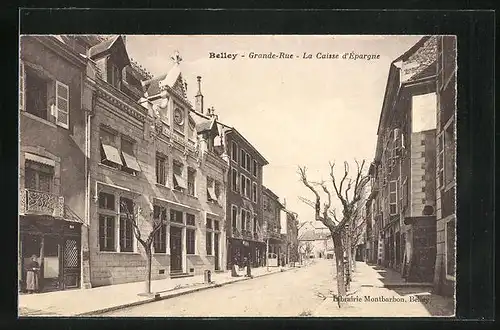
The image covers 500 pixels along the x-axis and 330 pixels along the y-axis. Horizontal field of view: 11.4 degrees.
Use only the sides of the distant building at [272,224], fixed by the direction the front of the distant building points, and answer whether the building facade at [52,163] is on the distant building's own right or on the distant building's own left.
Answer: on the distant building's own right

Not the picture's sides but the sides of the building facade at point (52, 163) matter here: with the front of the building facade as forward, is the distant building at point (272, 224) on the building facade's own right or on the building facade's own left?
on the building facade's own left
